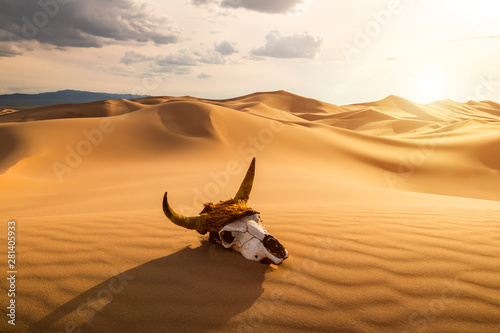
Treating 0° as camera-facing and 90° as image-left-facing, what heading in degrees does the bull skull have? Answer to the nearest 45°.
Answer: approximately 315°
